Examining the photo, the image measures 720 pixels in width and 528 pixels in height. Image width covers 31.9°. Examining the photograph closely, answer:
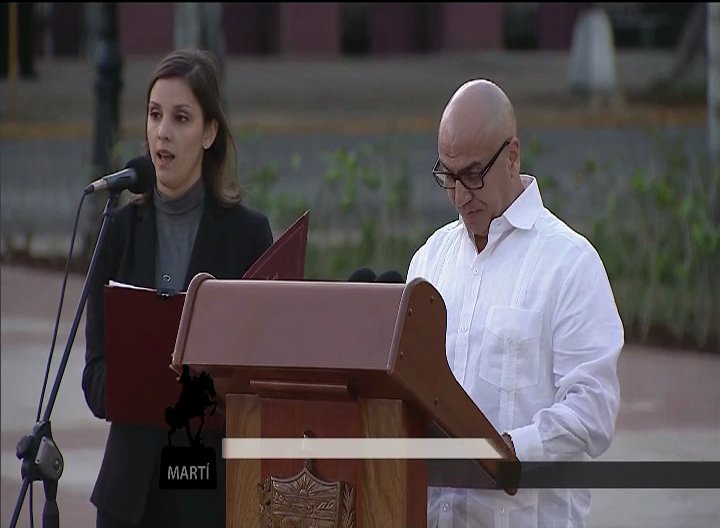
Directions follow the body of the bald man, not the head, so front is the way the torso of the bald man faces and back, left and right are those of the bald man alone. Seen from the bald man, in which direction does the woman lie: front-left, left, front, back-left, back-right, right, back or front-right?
right

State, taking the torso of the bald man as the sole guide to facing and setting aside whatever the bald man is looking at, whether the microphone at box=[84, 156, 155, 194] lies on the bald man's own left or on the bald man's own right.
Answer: on the bald man's own right

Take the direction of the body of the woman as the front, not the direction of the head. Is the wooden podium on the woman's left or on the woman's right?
on the woman's left

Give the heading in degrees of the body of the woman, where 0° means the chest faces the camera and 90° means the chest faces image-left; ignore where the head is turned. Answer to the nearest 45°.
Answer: approximately 45°

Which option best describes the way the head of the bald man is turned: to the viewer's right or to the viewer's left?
to the viewer's left

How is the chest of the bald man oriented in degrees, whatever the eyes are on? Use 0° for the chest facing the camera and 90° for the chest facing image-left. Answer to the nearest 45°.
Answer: approximately 45°

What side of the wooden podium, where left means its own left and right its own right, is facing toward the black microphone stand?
right

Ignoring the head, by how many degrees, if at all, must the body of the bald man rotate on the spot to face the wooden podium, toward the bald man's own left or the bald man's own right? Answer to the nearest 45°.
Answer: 0° — they already face it

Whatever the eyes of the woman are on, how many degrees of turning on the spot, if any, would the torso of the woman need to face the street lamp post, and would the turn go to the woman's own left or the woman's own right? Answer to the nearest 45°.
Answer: approximately 135° to the woman's own right
